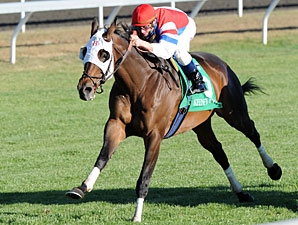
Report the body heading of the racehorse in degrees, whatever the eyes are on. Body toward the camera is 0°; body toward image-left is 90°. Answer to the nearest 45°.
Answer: approximately 45°

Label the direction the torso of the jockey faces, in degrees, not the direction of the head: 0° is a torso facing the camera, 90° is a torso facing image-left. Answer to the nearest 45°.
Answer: approximately 45°
